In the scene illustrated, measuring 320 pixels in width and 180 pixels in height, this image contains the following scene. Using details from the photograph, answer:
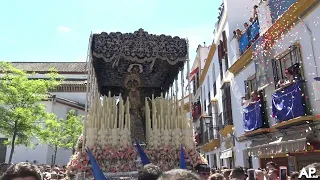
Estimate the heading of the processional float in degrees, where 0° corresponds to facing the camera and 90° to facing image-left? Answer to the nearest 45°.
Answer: approximately 0°
